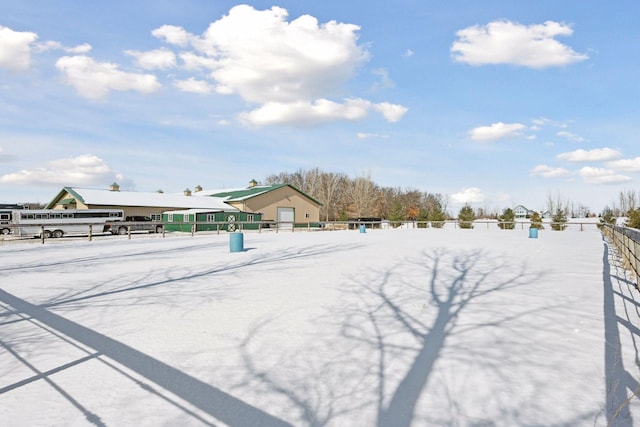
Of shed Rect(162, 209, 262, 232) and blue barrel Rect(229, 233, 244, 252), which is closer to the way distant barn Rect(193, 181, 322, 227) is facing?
the blue barrel

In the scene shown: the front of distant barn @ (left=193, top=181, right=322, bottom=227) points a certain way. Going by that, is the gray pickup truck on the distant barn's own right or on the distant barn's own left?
on the distant barn's own right

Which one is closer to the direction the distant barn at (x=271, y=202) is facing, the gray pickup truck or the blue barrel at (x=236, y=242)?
the blue barrel

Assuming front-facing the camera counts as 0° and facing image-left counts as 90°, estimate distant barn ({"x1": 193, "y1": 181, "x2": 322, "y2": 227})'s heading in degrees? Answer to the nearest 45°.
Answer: approximately 315°

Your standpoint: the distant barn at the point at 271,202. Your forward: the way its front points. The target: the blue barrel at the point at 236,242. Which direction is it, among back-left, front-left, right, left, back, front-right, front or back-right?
front-right

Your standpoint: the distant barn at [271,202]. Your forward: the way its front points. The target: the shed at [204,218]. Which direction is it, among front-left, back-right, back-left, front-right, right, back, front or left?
right
